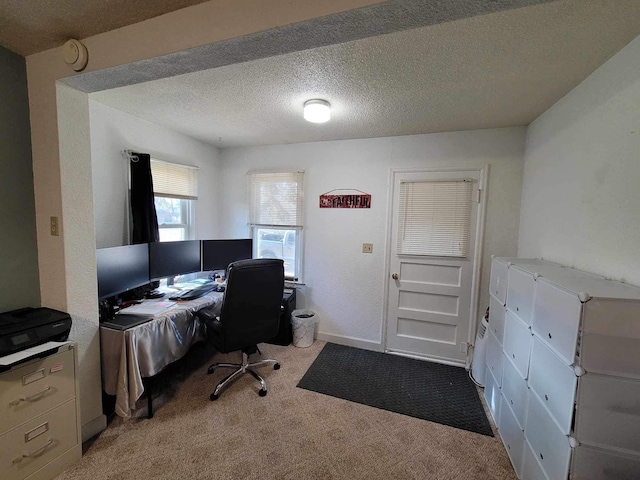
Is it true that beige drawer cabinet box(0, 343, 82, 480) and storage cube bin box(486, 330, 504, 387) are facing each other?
no

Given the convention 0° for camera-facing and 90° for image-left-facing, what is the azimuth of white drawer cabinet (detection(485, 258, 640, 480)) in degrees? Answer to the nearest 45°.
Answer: approximately 45°

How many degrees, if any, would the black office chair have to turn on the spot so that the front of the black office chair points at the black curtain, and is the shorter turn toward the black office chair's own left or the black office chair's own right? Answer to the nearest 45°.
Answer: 0° — it already faces it

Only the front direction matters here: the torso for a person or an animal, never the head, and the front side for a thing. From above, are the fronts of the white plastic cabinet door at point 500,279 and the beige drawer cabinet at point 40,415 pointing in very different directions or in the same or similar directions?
very different directions

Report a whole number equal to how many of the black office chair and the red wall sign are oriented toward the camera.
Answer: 1

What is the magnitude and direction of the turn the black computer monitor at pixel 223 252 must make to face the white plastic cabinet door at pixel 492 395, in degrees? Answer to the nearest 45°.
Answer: approximately 45° to its left

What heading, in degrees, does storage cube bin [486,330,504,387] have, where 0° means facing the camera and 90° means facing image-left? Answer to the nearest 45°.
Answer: approximately 45°

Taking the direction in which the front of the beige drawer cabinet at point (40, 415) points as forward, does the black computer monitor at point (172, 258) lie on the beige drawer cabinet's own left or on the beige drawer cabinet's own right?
on the beige drawer cabinet's own left

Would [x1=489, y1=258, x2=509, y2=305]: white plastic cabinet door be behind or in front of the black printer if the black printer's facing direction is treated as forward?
in front

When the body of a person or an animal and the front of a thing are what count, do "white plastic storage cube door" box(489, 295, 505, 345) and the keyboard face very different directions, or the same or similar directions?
very different directions
